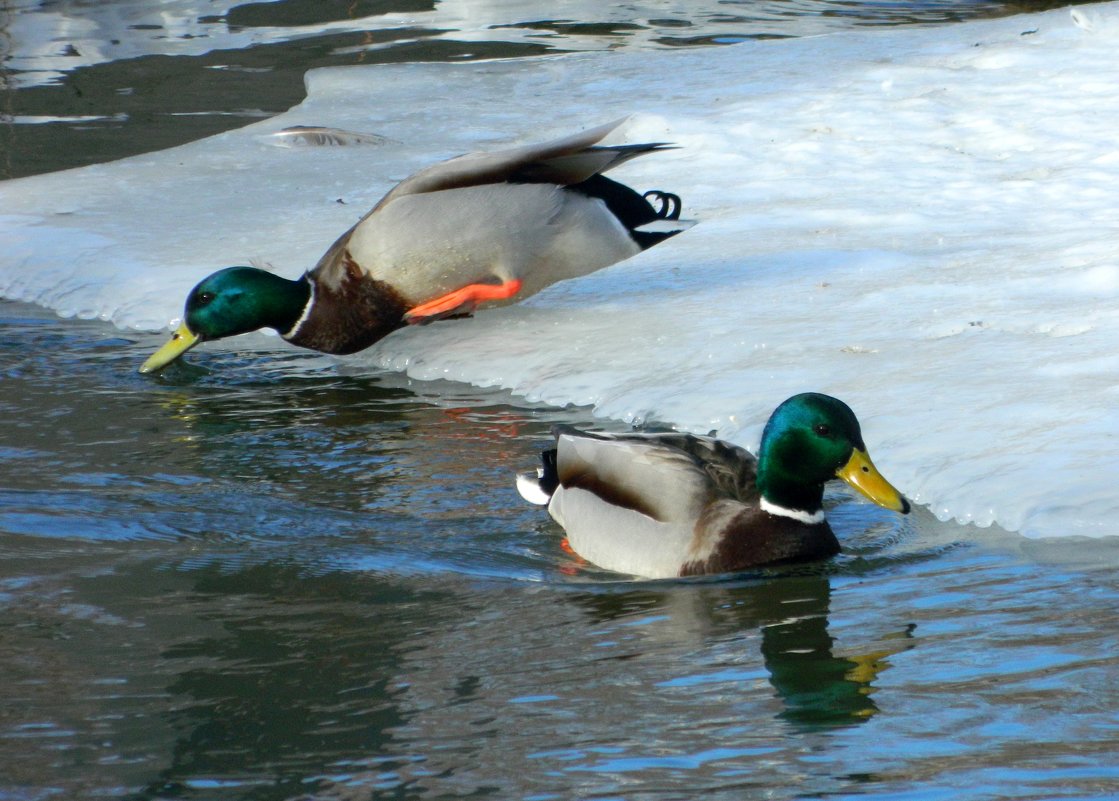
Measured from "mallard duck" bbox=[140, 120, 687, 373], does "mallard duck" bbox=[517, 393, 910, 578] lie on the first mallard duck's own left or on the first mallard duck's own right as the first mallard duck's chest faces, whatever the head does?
on the first mallard duck's own left

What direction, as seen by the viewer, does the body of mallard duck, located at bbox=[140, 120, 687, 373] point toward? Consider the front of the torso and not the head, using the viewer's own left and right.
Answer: facing to the left of the viewer
